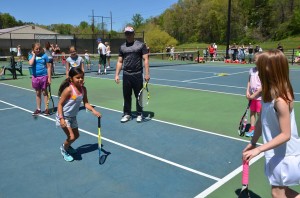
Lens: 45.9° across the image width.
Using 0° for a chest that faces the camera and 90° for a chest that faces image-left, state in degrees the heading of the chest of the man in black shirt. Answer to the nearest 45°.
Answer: approximately 0°

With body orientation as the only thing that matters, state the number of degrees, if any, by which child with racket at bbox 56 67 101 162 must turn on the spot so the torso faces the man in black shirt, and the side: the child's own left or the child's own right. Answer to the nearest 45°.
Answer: approximately 90° to the child's own left

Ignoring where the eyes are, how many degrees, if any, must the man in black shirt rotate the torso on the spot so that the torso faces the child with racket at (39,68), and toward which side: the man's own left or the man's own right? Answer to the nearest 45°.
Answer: approximately 90° to the man's own right

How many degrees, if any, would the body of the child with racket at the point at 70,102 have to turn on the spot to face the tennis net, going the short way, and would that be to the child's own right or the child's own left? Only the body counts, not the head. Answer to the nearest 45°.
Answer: approximately 135° to the child's own left

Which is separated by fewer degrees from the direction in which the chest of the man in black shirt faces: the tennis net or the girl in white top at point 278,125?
the girl in white top

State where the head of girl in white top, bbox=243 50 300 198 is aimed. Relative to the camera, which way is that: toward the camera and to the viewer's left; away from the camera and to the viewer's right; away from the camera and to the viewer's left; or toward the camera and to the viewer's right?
away from the camera and to the viewer's left

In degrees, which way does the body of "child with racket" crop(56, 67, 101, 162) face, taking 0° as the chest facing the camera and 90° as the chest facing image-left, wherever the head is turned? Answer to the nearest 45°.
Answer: approximately 315°

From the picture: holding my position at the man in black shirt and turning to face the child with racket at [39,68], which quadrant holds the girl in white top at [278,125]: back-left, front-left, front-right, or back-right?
back-left

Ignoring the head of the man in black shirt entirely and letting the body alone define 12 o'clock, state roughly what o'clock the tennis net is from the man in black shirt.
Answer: The tennis net is roughly at 6 o'clock from the man in black shirt.

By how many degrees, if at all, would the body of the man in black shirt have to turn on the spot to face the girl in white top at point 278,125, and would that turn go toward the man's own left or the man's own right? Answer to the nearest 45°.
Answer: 0° — they already face them
